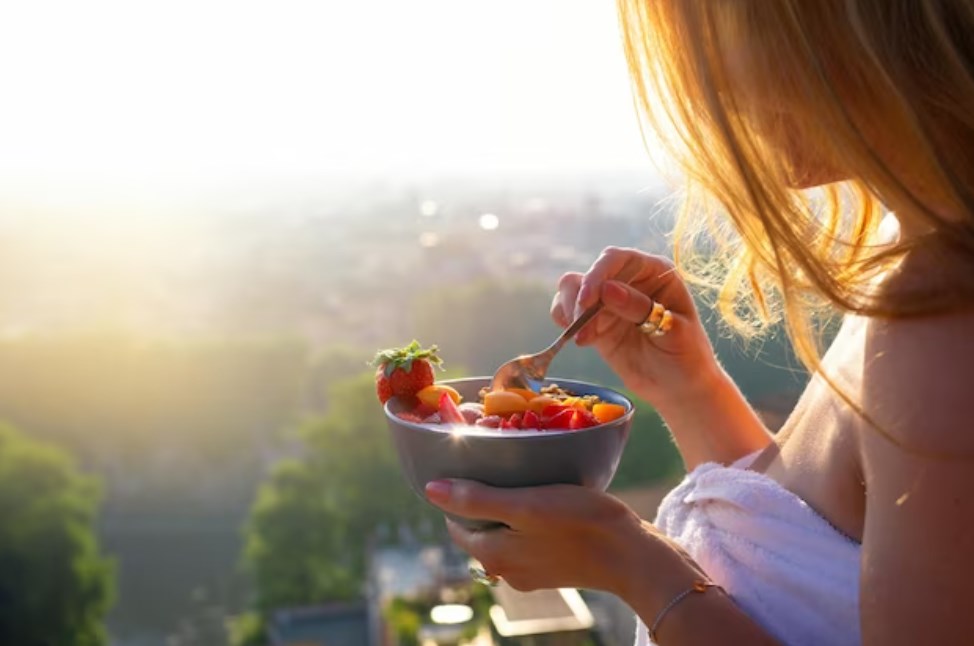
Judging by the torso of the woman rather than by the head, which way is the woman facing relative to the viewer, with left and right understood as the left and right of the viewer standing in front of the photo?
facing to the left of the viewer
